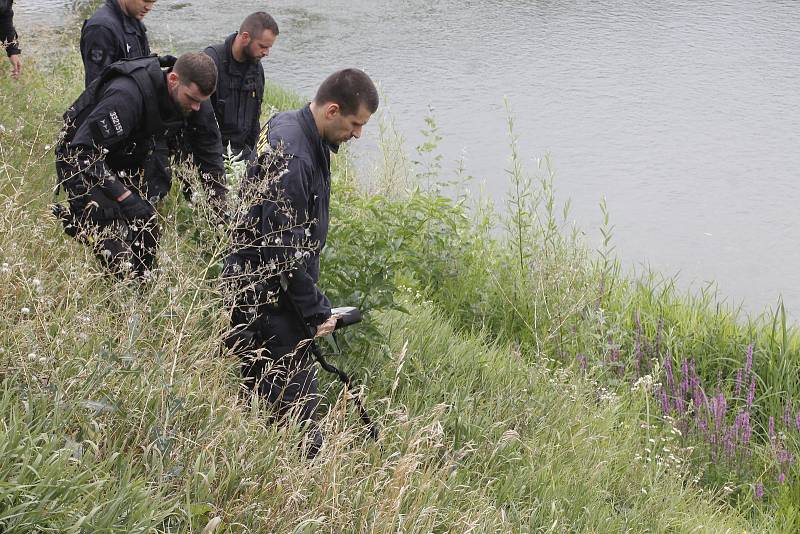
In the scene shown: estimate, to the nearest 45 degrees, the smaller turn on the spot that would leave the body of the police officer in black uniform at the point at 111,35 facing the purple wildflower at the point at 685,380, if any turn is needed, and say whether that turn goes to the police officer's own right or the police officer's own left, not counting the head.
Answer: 0° — they already face it

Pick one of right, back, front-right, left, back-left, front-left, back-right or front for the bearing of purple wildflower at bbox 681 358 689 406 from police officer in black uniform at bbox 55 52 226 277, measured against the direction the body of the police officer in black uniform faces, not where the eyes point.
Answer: front-left

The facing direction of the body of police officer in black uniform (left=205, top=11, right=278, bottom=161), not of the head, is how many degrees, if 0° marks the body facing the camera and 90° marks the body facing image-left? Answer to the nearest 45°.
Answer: approximately 315°

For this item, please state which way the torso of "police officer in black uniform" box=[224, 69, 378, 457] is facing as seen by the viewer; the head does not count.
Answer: to the viewer's right

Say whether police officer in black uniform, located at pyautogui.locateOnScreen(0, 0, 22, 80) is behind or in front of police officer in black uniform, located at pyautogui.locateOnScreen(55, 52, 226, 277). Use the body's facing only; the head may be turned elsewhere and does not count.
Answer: behind

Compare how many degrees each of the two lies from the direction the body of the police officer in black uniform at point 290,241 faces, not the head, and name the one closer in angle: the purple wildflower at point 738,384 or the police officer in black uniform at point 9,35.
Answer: the purple wildflower

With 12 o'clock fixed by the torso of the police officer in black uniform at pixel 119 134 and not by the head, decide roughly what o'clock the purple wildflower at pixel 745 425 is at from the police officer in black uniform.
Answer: The purple wildflower is roughly at 11 o'clock from the police officer in black uniform.

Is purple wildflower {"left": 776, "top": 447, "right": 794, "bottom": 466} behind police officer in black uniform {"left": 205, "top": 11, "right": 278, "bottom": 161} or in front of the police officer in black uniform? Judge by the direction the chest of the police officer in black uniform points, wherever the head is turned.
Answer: in front

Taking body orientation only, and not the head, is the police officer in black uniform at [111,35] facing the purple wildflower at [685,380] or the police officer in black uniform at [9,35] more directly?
the purple wildflower

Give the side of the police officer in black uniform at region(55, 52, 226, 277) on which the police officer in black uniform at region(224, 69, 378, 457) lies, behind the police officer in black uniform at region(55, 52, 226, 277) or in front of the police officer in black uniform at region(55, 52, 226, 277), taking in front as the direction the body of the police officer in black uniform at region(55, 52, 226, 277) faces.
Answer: in front
